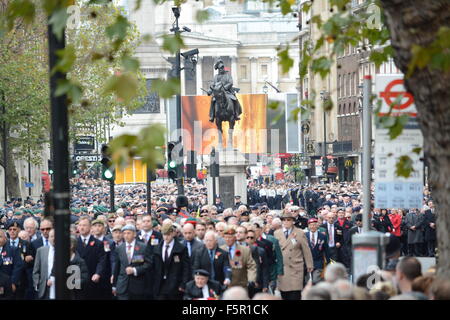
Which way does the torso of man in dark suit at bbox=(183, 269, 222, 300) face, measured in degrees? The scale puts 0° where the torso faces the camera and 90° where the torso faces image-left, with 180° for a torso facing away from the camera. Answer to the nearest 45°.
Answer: approximately 0°

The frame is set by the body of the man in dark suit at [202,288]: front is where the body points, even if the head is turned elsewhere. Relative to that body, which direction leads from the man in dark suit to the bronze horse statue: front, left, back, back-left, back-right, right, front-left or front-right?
back

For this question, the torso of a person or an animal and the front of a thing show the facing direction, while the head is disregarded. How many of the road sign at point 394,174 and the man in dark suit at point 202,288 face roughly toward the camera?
2

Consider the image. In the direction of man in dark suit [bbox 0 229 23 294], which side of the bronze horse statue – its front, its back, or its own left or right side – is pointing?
front

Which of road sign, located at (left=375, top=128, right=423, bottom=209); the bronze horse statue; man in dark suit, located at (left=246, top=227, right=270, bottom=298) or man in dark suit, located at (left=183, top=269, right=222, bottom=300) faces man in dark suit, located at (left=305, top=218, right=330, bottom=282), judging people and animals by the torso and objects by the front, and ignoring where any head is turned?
the bronze horse statue

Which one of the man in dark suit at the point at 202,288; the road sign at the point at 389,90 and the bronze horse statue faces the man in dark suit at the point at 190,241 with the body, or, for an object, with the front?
the bronze horse statue

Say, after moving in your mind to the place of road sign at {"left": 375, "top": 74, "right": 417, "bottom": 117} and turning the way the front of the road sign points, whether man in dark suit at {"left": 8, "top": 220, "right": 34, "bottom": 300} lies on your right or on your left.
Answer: on your right

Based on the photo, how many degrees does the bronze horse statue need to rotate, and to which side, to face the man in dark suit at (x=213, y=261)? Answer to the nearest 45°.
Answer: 0° — it already faces them

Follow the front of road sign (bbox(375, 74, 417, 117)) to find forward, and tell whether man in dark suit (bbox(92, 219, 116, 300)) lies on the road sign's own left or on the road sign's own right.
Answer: on the road sign's own right
